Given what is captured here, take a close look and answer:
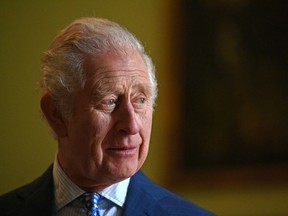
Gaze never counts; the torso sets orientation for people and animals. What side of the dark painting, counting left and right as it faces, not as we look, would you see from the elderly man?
front

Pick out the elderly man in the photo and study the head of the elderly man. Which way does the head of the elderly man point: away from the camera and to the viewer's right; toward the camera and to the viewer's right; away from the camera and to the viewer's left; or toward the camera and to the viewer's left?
toward the camera and to the viewer's right

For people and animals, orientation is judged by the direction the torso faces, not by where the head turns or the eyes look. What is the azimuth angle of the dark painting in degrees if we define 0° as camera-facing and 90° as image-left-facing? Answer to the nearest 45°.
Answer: approximately 0°
